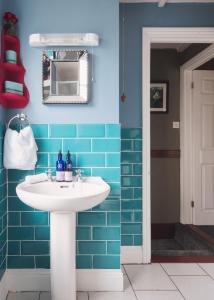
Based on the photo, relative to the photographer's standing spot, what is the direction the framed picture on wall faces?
facing the viewer

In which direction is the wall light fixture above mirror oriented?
toward the camera

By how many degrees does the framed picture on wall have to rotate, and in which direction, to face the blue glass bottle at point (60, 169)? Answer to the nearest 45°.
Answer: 0° — it already faces it

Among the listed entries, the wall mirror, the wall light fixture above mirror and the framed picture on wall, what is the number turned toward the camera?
3

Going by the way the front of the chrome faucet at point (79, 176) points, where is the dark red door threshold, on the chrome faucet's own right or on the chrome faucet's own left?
on the chrome faucet's own left

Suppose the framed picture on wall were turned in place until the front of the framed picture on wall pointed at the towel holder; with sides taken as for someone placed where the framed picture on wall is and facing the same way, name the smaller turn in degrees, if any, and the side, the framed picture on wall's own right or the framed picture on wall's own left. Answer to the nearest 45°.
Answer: approximately 45° to the framed picture on wall's own right

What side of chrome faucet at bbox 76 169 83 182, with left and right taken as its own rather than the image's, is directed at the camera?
front
